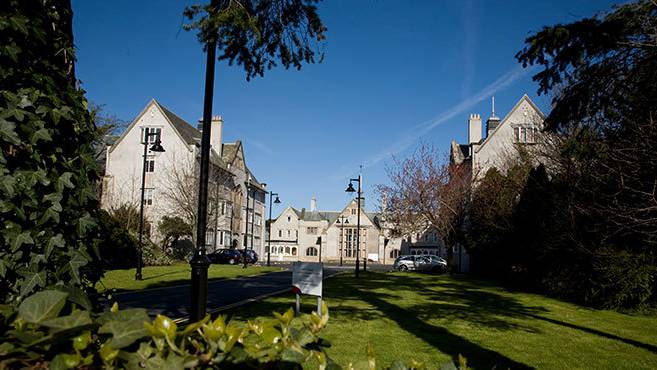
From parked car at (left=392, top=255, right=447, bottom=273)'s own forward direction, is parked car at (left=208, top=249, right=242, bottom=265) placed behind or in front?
in front

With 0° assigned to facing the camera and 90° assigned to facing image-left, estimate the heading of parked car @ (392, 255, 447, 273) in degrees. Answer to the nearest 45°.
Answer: approximately 90°

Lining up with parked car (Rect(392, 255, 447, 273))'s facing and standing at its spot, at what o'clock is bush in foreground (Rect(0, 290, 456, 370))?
The bush in foreground is roughly at 9 o'clock from the parked car.

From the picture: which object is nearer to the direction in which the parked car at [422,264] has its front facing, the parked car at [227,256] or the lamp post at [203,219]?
the parked car

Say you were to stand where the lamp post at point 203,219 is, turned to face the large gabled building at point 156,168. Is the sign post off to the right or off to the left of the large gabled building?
right

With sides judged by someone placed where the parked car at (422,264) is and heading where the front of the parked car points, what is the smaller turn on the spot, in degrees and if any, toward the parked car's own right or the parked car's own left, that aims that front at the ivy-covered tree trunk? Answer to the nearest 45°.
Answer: approximately 90° to the parked car's own left

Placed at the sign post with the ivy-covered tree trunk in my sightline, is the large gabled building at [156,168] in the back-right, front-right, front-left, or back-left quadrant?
back-right
